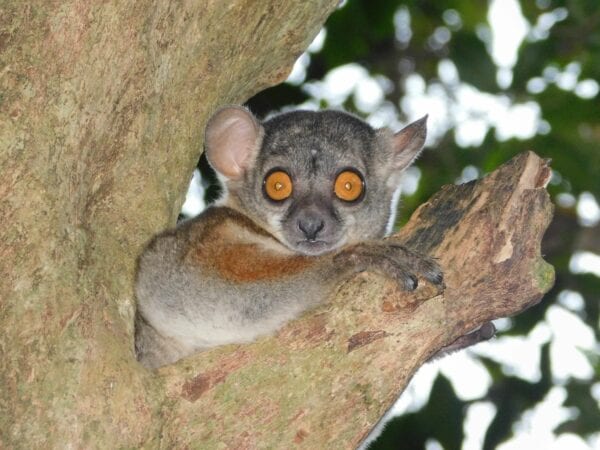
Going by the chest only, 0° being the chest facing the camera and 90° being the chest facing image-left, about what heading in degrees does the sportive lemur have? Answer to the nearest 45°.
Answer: approximately 315°
